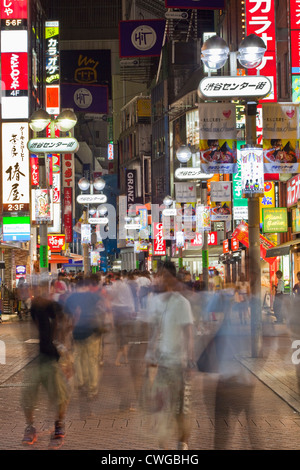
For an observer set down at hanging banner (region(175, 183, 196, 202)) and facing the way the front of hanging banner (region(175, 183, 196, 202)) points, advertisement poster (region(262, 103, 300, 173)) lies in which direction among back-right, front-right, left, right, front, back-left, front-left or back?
front

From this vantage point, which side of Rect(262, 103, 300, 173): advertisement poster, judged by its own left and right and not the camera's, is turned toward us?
front

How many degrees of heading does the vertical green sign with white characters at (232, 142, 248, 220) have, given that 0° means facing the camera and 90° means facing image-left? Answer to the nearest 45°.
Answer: approximately 0°

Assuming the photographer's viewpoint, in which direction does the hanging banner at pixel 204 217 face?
facing the viewer

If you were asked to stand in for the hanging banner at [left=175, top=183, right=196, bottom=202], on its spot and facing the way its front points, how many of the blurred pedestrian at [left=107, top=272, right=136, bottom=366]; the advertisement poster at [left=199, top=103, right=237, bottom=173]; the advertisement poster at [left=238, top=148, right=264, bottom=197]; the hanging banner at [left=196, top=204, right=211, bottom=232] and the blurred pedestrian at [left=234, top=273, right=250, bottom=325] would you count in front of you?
5

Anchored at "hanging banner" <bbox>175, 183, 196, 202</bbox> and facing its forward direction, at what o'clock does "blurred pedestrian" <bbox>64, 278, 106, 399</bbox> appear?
The blurred pedestrian is roughly at 12 o'clock from the hanging banner.

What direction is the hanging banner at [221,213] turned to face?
toward the camera

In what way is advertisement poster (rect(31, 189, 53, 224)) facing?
toward the camera

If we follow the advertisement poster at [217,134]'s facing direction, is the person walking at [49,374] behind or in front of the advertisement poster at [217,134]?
in front
